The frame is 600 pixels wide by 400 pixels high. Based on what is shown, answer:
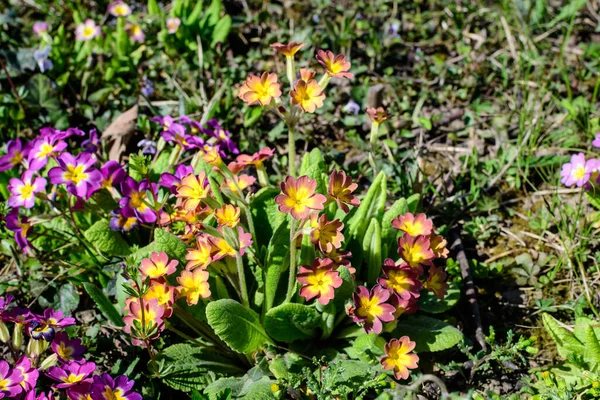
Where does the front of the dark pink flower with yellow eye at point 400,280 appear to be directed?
toward the camera

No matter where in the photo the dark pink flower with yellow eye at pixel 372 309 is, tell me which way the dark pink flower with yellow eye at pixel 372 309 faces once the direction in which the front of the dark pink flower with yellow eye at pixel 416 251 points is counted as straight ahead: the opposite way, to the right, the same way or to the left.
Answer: the same way

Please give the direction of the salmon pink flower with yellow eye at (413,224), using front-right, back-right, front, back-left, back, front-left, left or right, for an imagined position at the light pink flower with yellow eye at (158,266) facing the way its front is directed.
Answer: left

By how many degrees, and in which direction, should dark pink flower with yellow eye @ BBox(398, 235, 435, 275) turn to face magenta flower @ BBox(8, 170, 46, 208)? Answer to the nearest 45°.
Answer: approximately 90° to its right

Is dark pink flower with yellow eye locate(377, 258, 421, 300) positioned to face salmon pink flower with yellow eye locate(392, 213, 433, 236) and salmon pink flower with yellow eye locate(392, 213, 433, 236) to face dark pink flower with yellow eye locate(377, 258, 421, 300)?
no

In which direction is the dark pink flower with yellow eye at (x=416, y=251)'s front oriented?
toward the camera

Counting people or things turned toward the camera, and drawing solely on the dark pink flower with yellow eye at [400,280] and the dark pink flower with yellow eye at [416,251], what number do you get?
2

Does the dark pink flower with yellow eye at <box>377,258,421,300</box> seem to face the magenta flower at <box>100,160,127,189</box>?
no

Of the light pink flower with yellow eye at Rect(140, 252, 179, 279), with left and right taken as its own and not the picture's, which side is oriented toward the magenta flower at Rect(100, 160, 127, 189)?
back

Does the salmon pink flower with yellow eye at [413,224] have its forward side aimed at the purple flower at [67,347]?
no

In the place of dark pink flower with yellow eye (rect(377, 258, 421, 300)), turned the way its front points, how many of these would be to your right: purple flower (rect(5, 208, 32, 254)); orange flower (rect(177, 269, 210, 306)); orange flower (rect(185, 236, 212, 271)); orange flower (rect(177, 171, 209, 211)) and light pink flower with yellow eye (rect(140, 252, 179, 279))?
5

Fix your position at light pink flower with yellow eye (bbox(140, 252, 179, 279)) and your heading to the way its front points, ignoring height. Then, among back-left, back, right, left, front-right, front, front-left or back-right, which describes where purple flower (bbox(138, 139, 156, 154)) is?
back

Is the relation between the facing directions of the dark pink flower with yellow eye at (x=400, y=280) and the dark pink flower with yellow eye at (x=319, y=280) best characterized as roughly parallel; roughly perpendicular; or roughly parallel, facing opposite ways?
roughly parallel

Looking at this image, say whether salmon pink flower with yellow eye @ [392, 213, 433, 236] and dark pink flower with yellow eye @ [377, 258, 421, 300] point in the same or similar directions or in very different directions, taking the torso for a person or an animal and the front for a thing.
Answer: same or similar directions

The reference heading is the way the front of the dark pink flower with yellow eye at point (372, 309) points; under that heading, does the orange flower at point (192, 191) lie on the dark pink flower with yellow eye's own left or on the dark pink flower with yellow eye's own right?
on the dark pink flower with yellow eye's own right

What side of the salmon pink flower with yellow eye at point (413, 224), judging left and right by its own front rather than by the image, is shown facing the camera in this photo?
front
